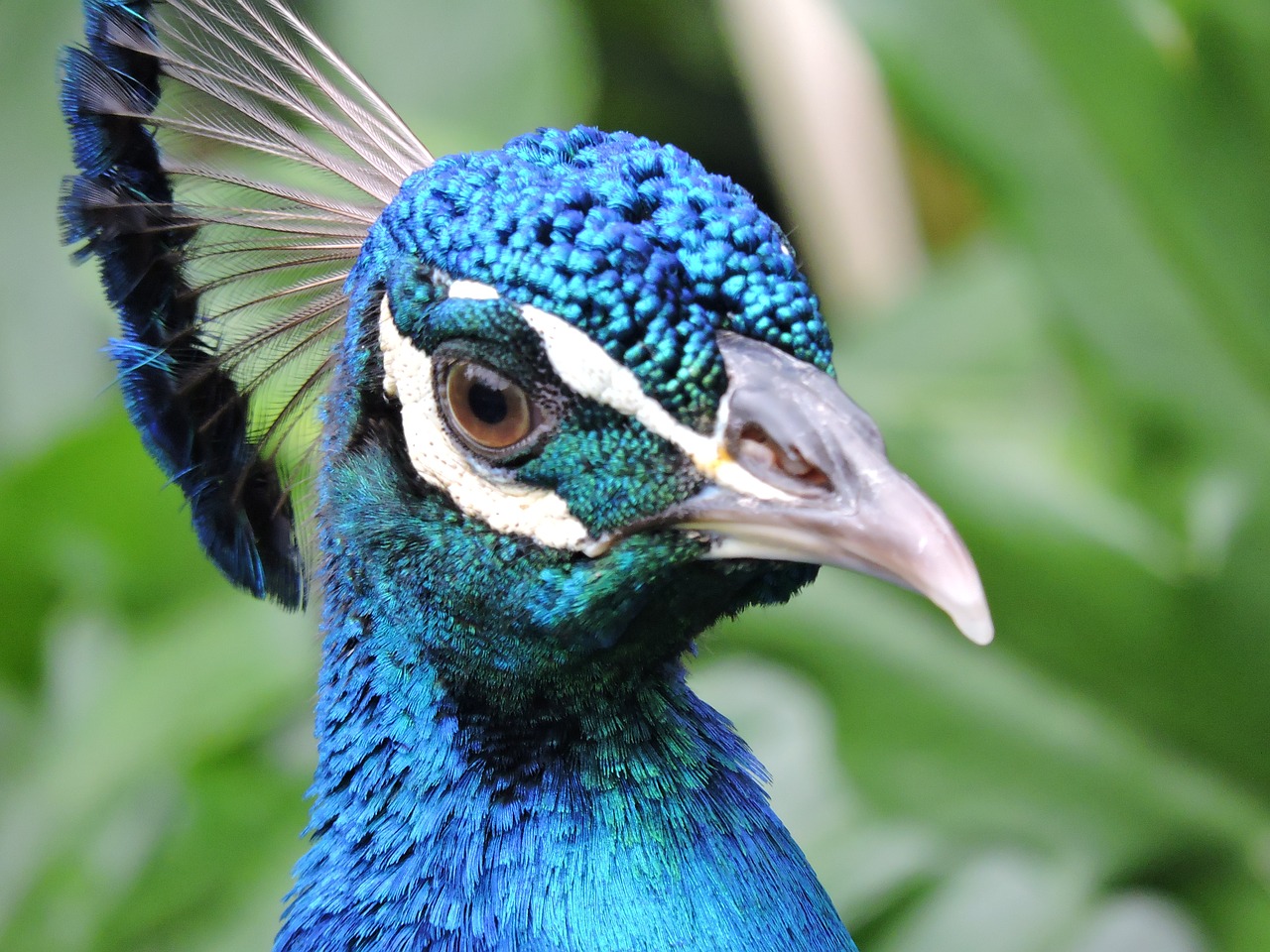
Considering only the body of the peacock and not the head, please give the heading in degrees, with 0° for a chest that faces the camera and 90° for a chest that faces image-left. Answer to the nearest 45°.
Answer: approximately 315°
